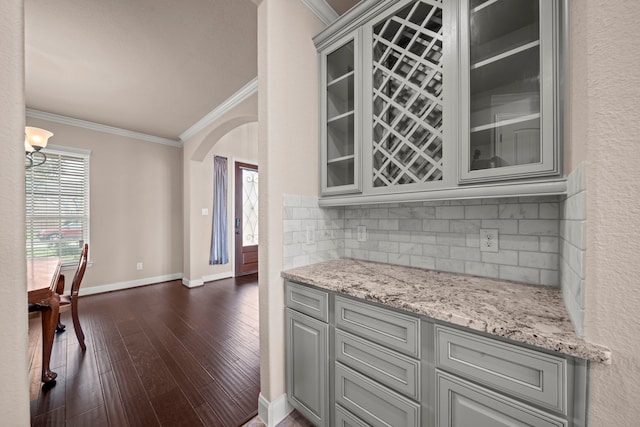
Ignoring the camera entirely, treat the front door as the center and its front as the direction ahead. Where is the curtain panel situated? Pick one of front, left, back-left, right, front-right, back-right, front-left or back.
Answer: right

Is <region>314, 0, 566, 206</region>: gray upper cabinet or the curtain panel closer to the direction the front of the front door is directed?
the gray upper cabinet

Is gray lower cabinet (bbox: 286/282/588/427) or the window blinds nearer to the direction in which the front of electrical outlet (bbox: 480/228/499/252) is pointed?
the gray lower cabinet

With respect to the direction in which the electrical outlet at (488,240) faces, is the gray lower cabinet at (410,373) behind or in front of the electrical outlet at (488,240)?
in front

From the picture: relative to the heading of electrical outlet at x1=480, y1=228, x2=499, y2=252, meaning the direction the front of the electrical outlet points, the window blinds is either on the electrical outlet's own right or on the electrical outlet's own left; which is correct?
on the electrical outlet's own right

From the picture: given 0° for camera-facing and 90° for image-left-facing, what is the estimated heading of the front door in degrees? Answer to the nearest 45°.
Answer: approximately 315°

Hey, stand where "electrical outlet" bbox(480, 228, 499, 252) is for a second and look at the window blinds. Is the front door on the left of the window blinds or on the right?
right

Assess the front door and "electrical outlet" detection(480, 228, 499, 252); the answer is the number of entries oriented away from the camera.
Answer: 0

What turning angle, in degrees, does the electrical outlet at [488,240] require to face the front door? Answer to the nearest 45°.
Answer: approximately 90° to its right

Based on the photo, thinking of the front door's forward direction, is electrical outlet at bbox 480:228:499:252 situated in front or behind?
in front

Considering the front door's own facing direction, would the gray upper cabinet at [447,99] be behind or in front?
in front
